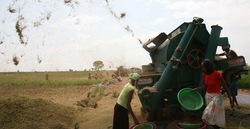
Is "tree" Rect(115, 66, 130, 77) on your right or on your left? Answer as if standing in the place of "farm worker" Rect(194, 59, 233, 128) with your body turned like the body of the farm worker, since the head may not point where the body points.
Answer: on your right
